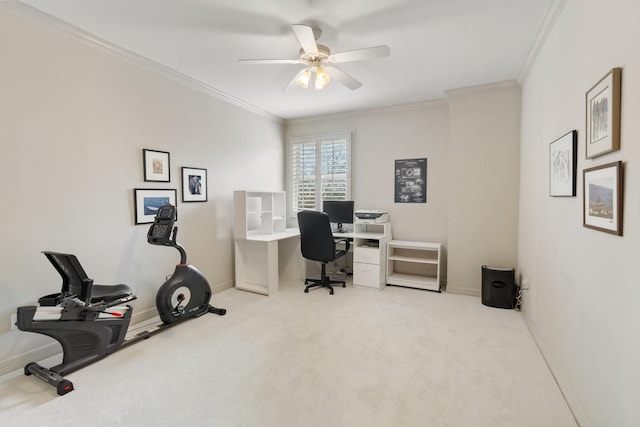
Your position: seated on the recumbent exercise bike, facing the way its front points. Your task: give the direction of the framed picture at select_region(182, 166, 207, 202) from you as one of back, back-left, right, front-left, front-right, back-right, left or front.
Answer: front

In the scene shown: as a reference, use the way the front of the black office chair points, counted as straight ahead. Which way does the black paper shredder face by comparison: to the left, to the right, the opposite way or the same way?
the opposite way

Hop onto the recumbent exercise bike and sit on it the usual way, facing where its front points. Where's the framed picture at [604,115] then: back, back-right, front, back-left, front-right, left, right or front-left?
right

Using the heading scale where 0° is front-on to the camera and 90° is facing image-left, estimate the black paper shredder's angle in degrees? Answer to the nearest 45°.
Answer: approximately 0°

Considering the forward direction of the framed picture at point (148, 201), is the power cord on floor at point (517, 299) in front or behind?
in front

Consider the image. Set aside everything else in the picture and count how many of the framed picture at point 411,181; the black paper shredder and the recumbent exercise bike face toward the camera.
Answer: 2

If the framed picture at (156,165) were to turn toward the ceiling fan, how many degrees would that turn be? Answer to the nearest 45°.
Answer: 0° — it already faces it

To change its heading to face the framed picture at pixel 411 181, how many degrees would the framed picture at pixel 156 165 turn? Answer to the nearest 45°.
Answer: approximately 45° to its left

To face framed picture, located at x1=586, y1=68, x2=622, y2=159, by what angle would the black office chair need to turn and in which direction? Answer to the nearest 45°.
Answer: approximately 90° to its right

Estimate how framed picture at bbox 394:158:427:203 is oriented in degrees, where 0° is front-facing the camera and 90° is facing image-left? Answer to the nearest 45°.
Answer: approximately 0°

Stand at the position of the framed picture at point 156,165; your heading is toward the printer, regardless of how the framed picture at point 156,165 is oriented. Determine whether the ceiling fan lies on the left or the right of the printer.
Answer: right

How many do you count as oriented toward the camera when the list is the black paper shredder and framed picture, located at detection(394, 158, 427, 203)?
2

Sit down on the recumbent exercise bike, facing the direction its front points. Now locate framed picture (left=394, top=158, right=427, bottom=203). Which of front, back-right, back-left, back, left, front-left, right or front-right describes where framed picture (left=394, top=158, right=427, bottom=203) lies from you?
front-right

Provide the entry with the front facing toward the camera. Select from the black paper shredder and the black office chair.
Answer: the black paper shredder

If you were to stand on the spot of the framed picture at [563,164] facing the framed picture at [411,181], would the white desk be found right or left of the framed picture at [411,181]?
left

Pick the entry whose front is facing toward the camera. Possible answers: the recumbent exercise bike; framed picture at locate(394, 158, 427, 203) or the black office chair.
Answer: the framed picture

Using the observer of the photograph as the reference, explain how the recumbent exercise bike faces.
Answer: facing away from the viewer and to the right of the viewer

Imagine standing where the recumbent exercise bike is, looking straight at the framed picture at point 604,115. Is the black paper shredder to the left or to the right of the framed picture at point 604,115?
left
